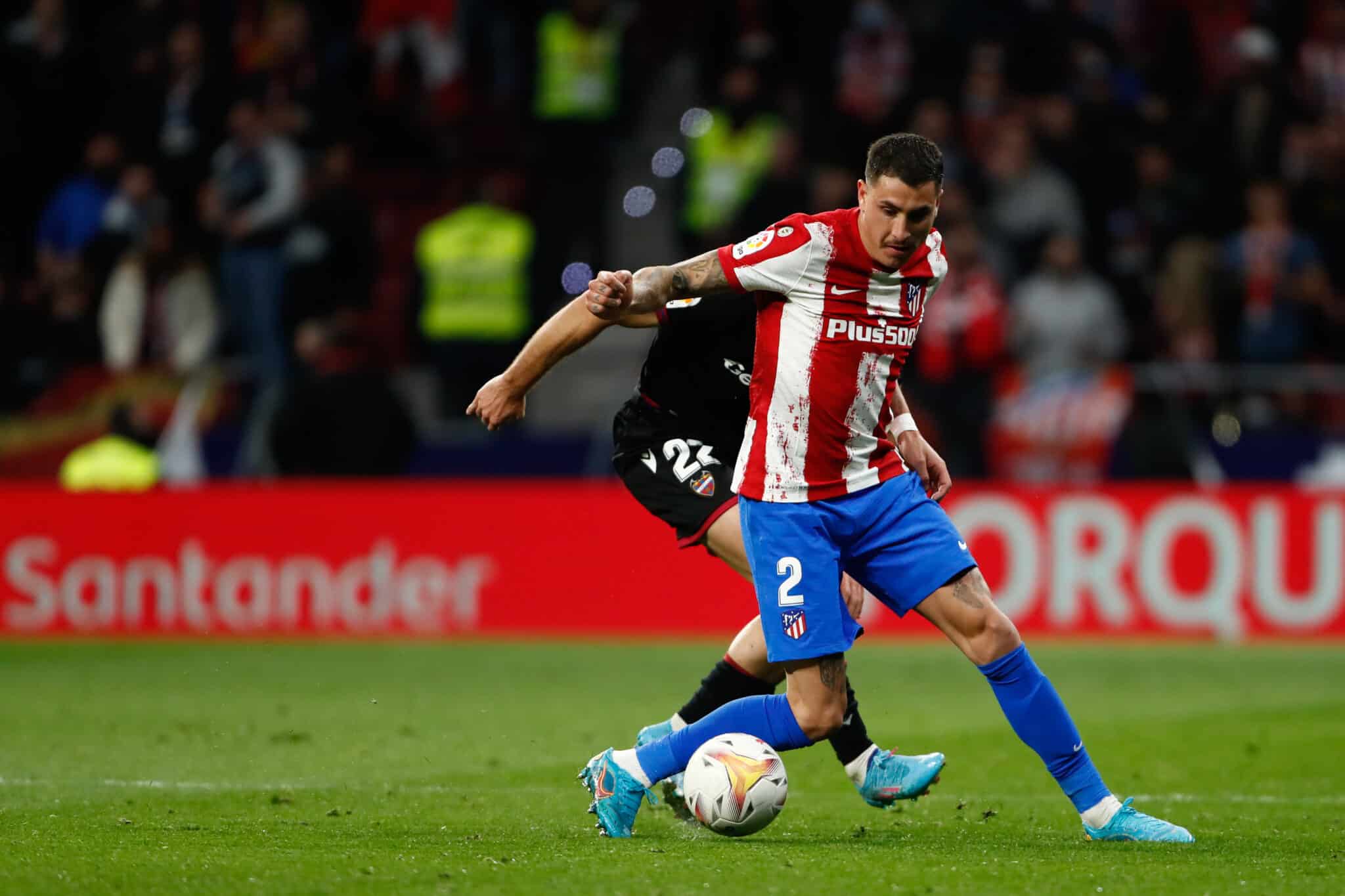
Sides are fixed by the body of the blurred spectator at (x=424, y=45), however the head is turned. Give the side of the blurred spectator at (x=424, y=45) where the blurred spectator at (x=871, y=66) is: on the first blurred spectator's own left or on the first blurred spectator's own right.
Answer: on the first blurred spectator's own left

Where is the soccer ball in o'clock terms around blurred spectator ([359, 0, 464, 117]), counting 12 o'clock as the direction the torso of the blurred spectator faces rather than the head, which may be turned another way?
The soccer ball is roughly at 12 o'clock from the blurred spectator.

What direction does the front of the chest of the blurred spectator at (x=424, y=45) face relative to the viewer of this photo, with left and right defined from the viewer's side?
facing the viewer

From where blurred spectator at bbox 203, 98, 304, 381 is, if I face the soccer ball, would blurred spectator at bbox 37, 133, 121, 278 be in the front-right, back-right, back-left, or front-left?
back-right

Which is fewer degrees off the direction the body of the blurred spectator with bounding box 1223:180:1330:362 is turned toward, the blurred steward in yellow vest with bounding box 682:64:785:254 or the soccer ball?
the soccer ball

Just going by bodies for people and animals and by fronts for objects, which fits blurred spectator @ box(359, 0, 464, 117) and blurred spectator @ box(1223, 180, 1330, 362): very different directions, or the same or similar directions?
same or similar directions

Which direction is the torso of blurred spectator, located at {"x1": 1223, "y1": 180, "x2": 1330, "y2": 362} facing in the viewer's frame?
toward the camera

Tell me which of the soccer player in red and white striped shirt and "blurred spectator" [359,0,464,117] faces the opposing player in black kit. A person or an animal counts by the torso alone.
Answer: the blurred spectator

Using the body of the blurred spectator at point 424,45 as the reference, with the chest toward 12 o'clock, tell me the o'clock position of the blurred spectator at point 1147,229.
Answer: the blurred spectator at point 1147,229 is roughly at 10 o'clock from the blurred spectator at point 424,45.

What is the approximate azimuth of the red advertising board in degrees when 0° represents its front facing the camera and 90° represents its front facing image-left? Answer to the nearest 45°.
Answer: approximately 0°

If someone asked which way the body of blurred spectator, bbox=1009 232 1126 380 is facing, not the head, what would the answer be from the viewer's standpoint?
toward the camera
